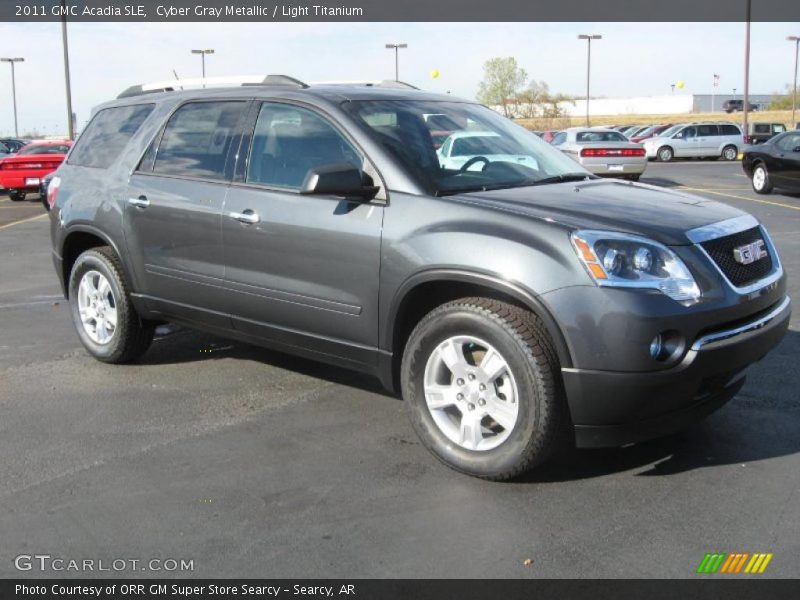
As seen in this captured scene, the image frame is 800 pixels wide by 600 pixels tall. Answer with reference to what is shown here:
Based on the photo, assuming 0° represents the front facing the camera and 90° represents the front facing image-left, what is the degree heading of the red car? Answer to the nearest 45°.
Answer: approximately 225°

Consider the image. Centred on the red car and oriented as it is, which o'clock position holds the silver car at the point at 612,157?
The silver car is roughly at 2 o'clock from the red car.

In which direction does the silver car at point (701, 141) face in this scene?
to the viewer's left

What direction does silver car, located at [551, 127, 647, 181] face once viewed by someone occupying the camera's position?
facing away from the viewer and to the left of the viewer

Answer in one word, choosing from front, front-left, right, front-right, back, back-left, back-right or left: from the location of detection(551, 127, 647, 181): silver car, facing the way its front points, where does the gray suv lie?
back-left
